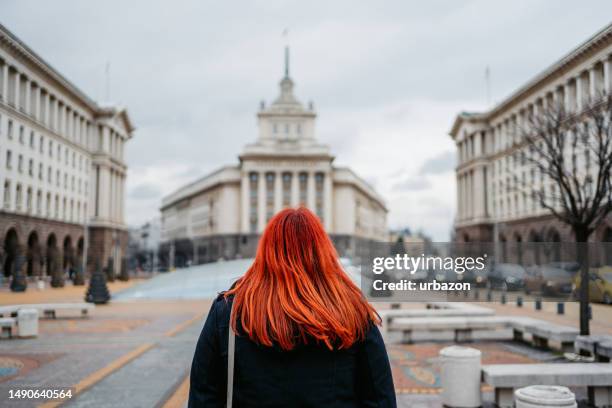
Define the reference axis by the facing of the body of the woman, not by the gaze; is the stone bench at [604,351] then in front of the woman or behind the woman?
in front

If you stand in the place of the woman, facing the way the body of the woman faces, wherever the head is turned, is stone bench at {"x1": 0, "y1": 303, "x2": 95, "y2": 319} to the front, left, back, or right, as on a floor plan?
front

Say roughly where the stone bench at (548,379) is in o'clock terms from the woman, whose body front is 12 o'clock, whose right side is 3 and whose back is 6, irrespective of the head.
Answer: The stone bench is roughly at 1 o'clock from the woman.

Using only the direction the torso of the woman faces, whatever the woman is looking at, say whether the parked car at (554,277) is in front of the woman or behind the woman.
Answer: in front

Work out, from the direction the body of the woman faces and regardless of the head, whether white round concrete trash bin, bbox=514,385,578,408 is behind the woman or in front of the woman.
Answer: in front

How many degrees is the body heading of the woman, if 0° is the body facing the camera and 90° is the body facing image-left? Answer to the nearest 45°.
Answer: approximately 180°

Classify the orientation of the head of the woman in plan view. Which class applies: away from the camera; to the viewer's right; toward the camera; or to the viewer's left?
away from the camera

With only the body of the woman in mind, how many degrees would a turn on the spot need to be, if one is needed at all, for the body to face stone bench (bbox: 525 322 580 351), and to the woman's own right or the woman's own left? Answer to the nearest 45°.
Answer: approximately 45° to the woman's own right
